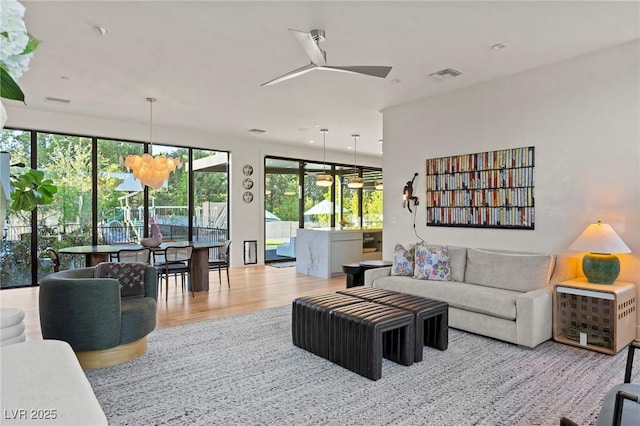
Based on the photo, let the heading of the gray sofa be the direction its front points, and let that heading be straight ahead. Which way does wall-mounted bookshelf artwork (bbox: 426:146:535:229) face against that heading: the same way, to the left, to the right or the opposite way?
the same way

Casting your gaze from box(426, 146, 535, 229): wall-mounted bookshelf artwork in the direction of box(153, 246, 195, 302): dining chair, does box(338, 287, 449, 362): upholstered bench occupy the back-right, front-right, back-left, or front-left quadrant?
front-left

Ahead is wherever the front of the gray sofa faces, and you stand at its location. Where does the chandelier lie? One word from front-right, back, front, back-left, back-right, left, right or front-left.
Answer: front-right

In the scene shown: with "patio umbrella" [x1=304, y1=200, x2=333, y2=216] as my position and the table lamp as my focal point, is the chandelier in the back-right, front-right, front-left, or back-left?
front-right

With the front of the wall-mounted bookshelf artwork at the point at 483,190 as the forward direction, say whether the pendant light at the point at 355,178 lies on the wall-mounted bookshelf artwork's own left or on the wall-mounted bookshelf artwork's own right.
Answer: on the wall-mounted bookshelf artwork's own right

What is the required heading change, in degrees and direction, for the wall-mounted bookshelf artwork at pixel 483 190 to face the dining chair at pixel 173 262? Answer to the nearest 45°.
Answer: approximately 45° to its right

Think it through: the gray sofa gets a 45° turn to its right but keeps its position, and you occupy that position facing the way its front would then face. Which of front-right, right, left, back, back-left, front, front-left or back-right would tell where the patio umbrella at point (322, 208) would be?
front-right

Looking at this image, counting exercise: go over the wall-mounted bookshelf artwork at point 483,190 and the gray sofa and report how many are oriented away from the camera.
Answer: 0

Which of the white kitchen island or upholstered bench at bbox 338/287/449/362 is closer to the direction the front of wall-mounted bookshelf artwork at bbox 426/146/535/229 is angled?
the upholstered bench

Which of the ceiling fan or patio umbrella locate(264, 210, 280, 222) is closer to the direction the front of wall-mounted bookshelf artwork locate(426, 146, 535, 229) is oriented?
the ceiling fan

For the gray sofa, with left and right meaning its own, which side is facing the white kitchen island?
right

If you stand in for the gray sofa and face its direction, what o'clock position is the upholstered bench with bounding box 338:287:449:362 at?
The upholstered bench is roughly at 12 o'clock from the gray sofa.

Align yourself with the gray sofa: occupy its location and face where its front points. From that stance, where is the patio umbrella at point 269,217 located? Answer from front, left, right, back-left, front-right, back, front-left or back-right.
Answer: right

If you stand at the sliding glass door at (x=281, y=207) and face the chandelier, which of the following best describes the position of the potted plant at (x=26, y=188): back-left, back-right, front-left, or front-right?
front-left

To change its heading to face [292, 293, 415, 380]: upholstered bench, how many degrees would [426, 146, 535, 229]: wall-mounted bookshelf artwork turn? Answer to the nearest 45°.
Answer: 0° — it already faces it

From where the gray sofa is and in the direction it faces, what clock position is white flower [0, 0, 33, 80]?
The white flower is roughly at 11 o'clock from the gray sofa.
